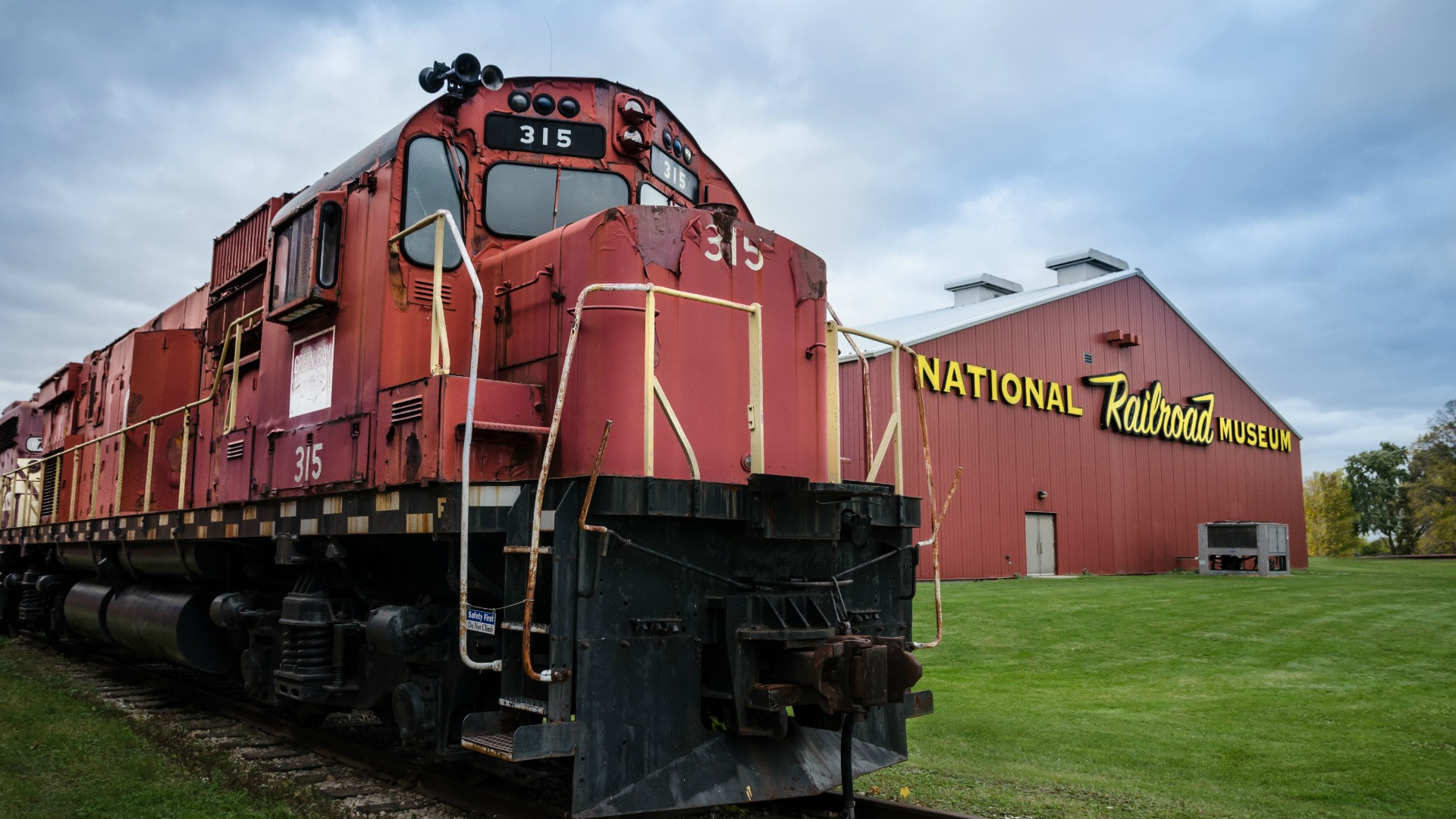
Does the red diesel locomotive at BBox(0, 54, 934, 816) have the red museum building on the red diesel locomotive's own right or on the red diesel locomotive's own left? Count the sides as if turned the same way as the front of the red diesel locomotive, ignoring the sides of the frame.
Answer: on the red diesel locomotive's own left

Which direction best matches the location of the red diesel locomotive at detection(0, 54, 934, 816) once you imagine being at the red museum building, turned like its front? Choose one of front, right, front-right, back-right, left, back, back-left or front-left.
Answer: front-right

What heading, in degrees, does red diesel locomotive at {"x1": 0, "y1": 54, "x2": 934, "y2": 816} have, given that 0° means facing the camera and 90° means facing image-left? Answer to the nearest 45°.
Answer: approximately 315°

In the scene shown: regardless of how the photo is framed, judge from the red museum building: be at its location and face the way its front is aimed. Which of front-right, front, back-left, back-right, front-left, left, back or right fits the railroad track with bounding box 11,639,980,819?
front-right
